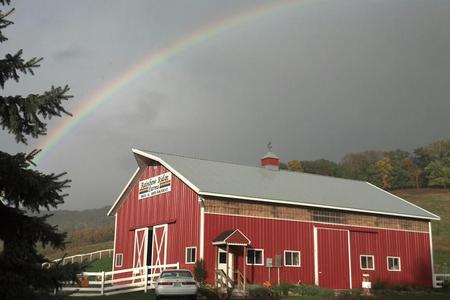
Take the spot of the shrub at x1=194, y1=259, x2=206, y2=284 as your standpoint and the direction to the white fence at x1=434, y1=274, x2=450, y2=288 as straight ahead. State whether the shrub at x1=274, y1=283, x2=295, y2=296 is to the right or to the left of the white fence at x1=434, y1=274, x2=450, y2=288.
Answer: right

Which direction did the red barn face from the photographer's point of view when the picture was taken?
facing the viewer and to the left of the viewer

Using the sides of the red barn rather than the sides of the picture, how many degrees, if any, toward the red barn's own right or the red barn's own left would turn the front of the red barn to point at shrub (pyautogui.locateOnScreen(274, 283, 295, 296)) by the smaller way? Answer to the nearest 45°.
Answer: approximately 45° to the red barn's own left

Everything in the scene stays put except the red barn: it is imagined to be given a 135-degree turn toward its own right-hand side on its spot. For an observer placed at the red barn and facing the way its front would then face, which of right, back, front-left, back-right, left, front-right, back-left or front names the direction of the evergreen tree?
back
